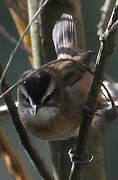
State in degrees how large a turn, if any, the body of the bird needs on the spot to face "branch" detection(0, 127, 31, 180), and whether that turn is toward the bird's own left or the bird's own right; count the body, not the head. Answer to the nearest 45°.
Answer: approximately 45° to the bird's own right

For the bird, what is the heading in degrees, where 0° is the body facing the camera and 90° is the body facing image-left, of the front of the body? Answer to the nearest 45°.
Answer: approximately 45°
